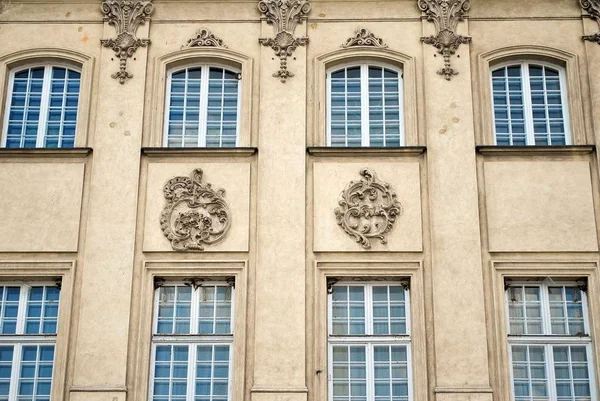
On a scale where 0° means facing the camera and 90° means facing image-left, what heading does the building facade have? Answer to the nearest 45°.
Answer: approximately 0°
